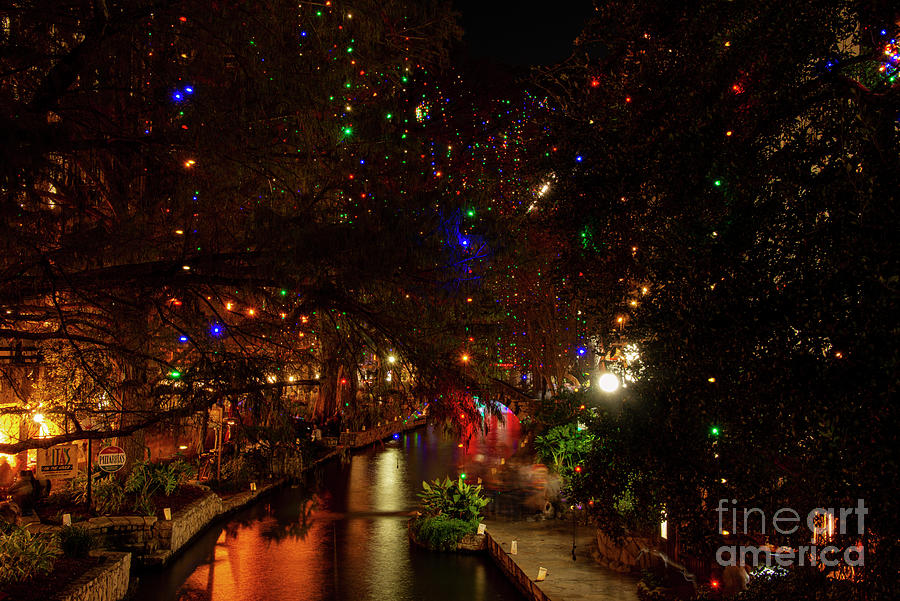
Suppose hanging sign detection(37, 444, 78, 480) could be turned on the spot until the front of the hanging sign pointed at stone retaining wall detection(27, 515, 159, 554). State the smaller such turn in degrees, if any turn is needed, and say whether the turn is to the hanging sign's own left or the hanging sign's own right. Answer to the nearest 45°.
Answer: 0° — it already faces it

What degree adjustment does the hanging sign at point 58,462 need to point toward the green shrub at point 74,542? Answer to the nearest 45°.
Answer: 0° — it already faces it

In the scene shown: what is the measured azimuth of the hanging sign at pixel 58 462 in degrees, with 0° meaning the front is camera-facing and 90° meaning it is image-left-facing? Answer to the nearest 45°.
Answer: approximately 0°

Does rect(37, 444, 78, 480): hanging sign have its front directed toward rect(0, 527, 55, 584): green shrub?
yes

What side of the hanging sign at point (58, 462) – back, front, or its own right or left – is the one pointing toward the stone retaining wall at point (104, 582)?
front

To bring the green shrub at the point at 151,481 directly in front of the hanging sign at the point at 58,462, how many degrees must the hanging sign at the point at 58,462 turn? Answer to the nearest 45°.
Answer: approximately 45° to its left

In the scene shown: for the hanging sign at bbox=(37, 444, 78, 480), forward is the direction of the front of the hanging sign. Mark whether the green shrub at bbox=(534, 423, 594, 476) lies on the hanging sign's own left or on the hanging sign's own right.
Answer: on the hanging sign's own left

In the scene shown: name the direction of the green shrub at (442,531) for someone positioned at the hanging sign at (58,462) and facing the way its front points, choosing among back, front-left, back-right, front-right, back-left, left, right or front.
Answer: front-left

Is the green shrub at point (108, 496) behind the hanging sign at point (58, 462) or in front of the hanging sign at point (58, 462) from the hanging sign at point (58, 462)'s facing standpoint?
in front
